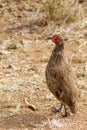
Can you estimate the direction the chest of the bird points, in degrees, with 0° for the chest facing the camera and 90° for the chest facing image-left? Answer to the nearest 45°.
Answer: approximately 90°
